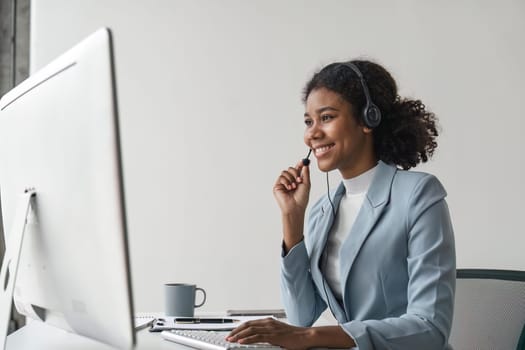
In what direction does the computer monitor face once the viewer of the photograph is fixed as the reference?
facing away from the viewer and to the right of the viewer

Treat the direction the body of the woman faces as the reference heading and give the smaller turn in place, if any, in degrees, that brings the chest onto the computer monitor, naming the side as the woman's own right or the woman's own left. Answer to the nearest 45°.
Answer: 0° — they already face it

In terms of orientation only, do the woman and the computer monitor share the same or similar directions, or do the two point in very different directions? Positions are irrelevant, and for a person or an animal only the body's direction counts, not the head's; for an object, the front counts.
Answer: very different directions

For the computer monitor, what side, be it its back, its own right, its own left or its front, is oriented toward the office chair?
front

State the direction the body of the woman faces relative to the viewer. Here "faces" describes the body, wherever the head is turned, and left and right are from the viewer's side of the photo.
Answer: facing the viewer and to the left of the viewer

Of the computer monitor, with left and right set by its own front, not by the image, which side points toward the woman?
front
